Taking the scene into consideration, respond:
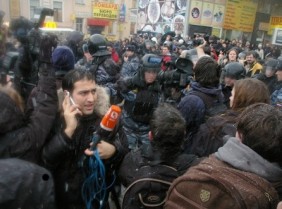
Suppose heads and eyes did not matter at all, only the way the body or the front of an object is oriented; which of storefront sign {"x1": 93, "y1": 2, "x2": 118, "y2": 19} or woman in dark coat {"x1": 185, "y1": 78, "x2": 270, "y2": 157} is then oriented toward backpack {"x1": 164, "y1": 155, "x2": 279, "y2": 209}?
the storefront sign

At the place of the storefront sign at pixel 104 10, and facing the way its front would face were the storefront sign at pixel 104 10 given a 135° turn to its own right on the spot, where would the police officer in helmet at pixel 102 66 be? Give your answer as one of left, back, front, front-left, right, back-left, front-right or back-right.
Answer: back-left

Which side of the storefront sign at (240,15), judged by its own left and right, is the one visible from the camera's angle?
front

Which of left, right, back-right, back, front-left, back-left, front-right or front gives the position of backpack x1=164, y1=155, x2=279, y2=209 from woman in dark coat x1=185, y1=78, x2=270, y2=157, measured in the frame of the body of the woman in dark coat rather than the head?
back-left

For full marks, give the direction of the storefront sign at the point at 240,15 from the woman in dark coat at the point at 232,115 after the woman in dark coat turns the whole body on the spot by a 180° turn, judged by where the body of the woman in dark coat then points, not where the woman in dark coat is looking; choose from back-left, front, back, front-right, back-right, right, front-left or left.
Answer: back-left

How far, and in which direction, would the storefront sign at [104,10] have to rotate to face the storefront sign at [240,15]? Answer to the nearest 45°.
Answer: approximately 45° to its left

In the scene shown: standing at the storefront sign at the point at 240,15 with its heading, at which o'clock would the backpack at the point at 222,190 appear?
The backpack is roughly at 12 o'clock from the storefront sign.

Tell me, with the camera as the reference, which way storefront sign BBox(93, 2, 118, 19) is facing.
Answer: facing the viewer

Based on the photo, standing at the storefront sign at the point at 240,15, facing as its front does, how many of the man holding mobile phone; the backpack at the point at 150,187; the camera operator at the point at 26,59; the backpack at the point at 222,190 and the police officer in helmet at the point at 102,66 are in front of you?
5

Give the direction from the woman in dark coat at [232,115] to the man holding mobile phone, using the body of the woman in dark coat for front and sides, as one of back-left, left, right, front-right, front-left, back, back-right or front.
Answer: left

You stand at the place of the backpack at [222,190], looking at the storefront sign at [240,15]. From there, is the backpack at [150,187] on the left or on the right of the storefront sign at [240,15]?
left

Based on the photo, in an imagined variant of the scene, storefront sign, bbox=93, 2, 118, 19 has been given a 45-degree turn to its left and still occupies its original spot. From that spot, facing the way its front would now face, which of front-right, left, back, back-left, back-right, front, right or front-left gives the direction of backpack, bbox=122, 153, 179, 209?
front-right

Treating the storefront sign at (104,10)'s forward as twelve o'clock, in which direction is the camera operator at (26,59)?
The camera operator is roughly at 12 o'clock from the storefront sign.

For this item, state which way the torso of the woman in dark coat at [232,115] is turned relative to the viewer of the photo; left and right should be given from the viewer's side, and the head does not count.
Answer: facing away from the viewer and to the left of the viewer
